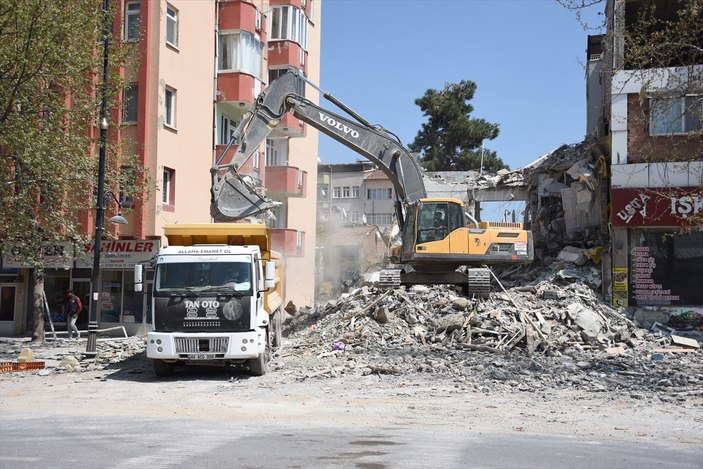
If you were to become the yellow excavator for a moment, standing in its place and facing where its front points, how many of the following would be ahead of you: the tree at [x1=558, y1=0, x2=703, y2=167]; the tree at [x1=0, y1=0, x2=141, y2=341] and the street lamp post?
2

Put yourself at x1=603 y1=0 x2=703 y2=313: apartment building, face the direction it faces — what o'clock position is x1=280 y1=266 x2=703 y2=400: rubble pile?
The rubble pile is roughly at 1 o'clock from the apartment building.

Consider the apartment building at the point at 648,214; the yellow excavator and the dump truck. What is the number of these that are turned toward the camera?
2

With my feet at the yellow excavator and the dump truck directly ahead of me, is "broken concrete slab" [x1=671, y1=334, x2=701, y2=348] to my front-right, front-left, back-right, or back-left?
back-left

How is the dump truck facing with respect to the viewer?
toward the camera

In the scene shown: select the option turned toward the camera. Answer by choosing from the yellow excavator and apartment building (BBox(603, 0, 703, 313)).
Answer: the apartment building

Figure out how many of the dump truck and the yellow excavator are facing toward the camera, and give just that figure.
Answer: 1

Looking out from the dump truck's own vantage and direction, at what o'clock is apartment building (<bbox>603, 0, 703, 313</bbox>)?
The apartment building is roughly at 8 o'clock from the dump truck.

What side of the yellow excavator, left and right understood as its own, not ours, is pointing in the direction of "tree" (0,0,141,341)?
front

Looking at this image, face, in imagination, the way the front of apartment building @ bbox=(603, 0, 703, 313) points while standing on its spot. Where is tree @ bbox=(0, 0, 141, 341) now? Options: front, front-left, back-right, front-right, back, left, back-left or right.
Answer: front-right

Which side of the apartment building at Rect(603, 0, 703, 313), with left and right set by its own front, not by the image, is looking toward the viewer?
front

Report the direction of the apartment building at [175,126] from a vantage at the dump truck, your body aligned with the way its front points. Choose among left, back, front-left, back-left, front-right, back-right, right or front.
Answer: back

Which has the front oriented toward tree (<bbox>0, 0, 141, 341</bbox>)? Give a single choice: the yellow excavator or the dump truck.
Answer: the yellow excavator

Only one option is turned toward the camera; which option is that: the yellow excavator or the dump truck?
the dump truck

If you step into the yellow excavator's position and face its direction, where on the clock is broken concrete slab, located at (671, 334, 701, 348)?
The broken concrete slab is roughly at 6 o'clock from the yellow excavator.

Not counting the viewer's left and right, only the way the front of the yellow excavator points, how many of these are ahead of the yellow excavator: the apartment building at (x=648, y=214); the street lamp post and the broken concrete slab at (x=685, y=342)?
1

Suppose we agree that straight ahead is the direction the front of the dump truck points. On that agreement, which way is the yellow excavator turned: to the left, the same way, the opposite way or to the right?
to the right

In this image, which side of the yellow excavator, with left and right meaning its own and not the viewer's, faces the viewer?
left

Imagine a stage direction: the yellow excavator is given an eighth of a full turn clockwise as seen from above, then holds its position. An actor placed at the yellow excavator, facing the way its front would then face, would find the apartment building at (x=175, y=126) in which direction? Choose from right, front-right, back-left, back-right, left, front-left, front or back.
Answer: front
